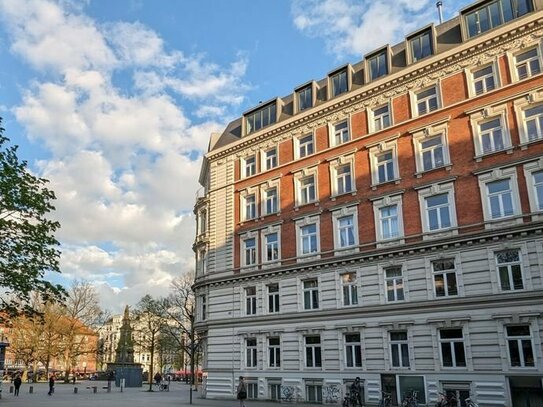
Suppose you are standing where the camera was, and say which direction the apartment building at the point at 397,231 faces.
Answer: facing the viewer and to the left of the viewer
